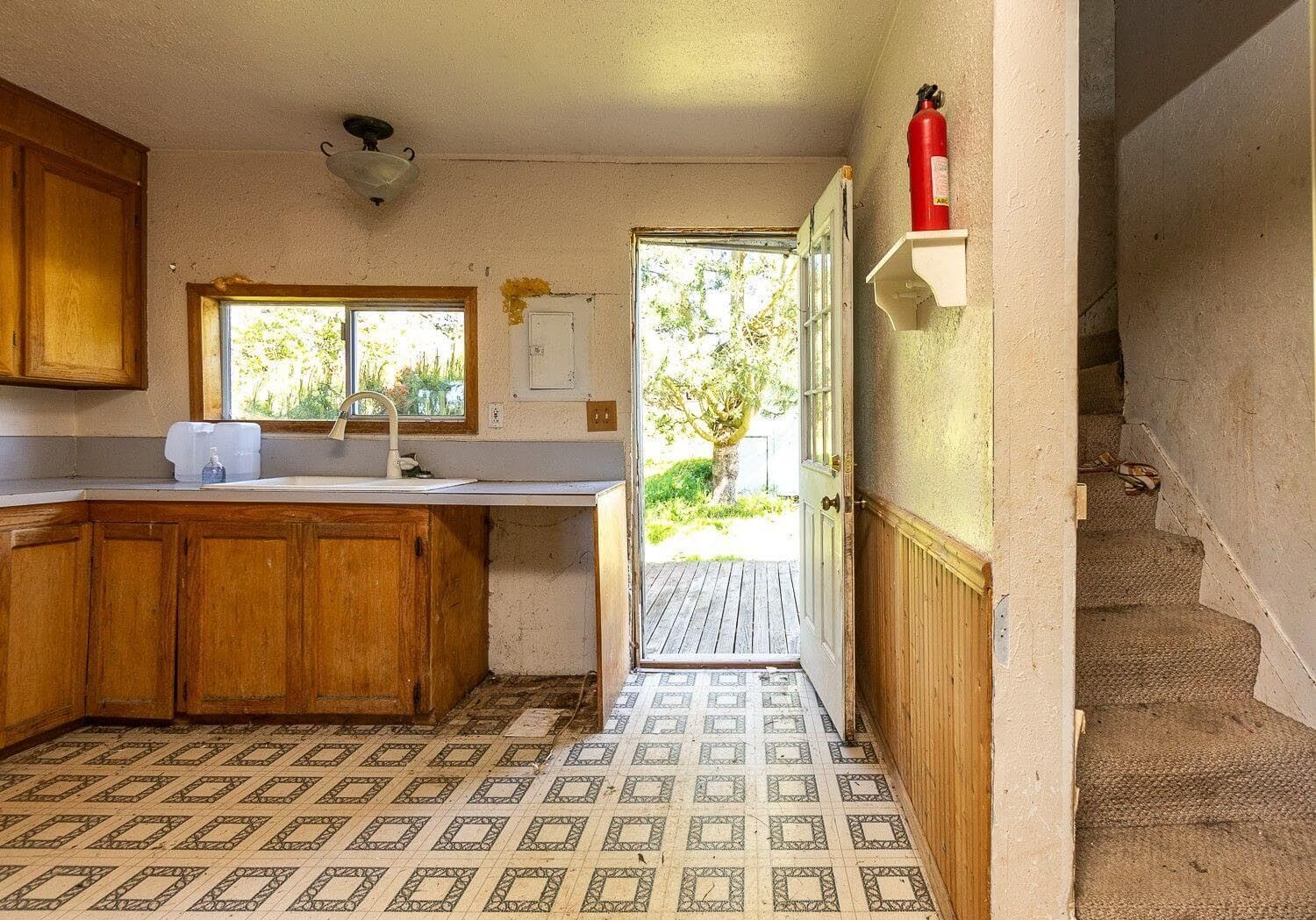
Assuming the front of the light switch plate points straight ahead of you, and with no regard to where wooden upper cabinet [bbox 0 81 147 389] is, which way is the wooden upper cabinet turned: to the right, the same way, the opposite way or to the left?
to the left

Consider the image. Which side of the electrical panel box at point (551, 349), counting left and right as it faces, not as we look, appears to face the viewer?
front

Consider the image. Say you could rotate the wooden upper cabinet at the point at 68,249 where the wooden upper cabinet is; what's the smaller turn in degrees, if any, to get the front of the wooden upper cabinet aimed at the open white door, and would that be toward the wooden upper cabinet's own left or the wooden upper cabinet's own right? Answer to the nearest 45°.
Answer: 0° — it already faces it

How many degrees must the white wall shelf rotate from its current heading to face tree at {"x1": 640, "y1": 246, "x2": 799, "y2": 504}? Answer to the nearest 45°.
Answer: approximately 135° to its right

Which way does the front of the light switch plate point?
toward the camera

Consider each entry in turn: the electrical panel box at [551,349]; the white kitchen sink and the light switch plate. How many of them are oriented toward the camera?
3

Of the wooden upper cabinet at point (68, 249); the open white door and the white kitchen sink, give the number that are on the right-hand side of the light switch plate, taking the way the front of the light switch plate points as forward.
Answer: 2

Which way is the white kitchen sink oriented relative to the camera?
toward the camera

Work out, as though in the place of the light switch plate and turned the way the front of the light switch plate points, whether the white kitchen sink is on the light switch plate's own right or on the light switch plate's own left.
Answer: on the light switch plate's own right
